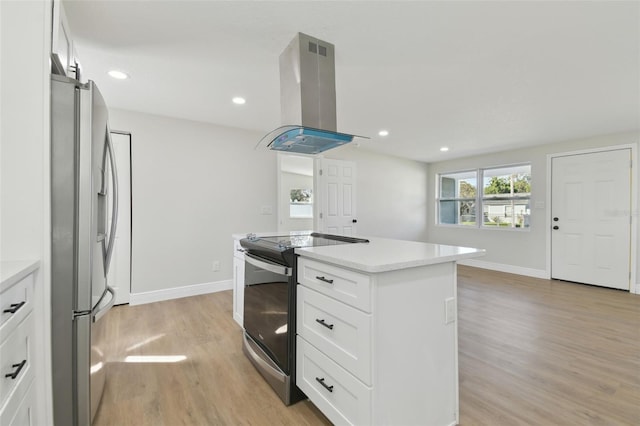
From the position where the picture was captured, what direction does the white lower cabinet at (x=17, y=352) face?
facing to the right of the viewer

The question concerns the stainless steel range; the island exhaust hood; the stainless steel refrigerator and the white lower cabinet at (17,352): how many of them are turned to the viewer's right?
2

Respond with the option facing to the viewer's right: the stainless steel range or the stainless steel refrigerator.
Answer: the stainless steel refrigerator

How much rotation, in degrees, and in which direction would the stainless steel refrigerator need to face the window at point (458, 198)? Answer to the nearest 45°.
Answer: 0° — it already faces it

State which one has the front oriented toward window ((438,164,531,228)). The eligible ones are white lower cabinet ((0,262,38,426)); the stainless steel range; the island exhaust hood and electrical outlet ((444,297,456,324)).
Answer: the white lower cabinet

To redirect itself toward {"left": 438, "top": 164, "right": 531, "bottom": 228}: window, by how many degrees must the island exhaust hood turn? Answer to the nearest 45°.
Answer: approximately 180°

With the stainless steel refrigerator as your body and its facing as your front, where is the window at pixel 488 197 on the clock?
The window is roughly at 12 o'clock from the stainless steel refrigerator.

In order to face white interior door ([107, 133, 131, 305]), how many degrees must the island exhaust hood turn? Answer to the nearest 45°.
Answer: approximately 90° to its right

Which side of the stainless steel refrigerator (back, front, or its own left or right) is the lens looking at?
right

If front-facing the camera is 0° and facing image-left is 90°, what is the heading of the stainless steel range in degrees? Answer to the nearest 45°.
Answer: approximately 45°
